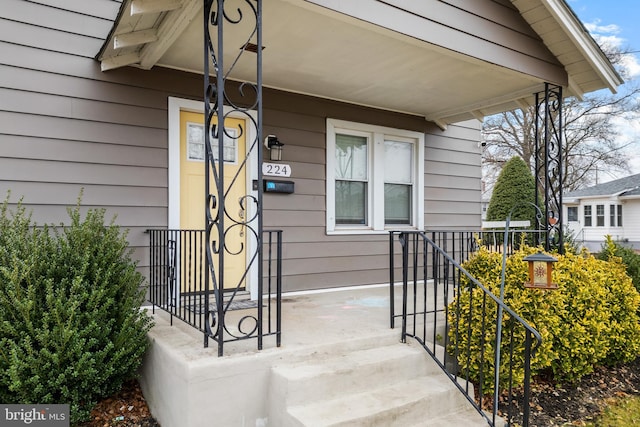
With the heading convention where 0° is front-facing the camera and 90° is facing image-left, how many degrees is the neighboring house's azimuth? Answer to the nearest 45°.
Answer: approximately 45°

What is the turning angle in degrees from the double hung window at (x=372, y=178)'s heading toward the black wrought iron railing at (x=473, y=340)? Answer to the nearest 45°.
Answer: approximately 45° to its right

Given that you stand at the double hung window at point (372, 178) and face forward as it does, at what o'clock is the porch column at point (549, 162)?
The porch column is roughly at 11 o'clock from the double hung window.

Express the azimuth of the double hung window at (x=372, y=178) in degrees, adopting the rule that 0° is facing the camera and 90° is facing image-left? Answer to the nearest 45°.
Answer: approximately 315°

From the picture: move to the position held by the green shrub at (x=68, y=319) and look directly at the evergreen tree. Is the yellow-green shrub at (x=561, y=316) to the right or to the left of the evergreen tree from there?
right

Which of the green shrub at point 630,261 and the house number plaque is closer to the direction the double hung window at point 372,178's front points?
the green shrub

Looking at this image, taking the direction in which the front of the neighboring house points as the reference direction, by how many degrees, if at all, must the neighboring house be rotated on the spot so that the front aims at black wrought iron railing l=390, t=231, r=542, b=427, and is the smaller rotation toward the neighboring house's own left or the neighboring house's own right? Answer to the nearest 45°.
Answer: approximately 45° to the neighboring house's own left
